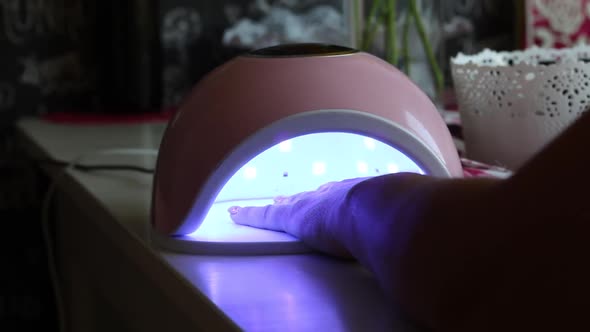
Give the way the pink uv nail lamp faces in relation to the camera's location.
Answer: facing the viewer and to the right of the viewer
